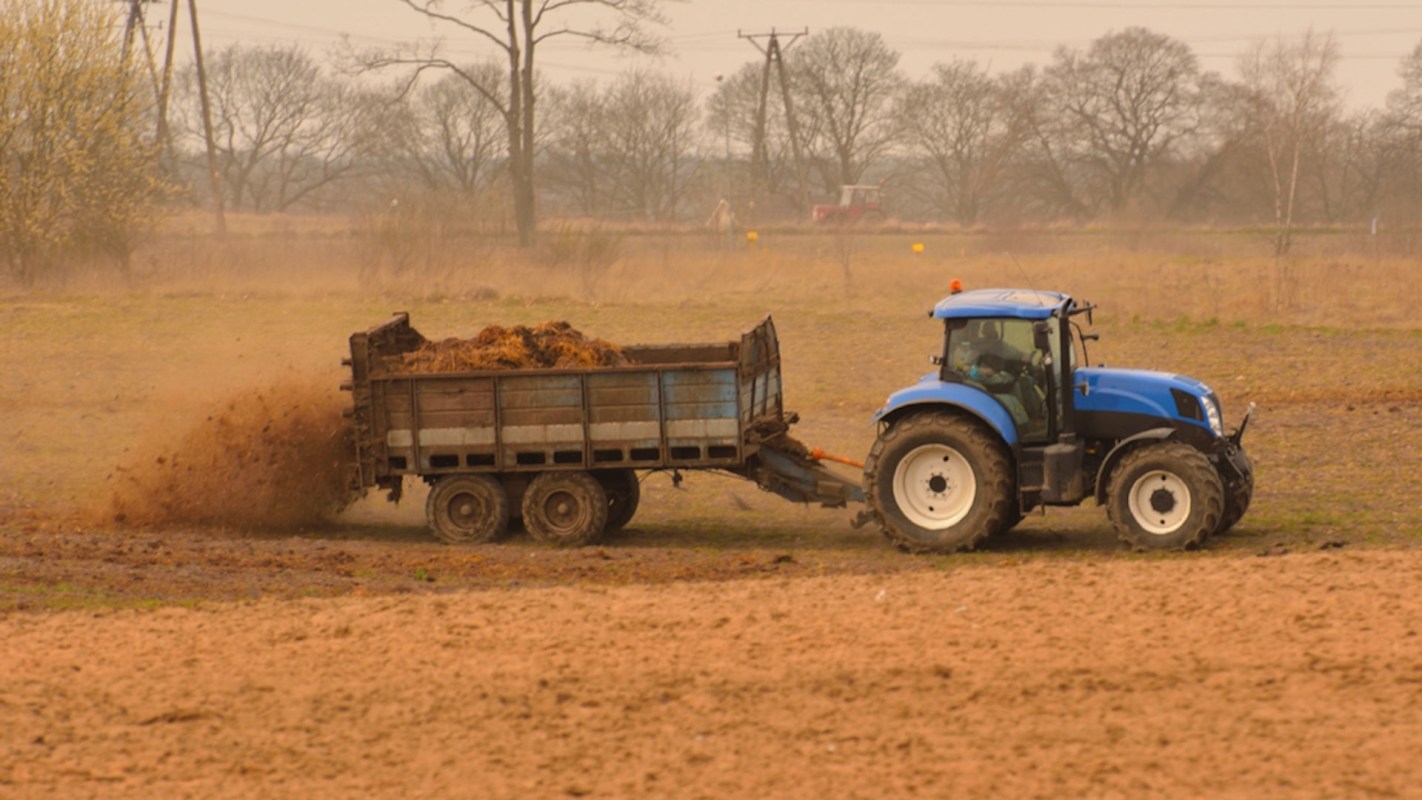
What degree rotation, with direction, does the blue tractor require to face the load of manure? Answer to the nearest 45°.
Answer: approximately 180°

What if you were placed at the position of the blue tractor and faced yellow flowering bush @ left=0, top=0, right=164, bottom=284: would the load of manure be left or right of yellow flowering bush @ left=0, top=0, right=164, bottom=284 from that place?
left

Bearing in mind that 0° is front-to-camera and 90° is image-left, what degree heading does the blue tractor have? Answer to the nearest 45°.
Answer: approximately 270°

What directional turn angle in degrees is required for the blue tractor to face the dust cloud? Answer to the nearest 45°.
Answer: approximately 180°

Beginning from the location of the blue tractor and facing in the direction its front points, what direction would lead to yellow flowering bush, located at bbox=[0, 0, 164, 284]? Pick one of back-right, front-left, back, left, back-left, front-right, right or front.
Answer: back-left
